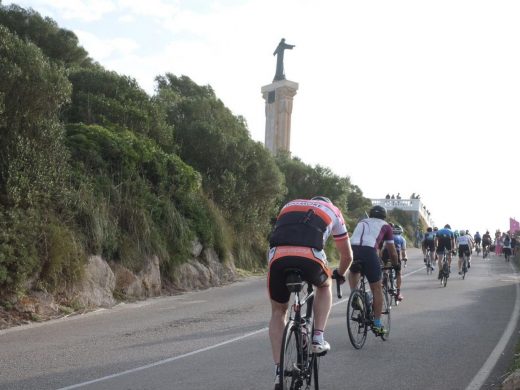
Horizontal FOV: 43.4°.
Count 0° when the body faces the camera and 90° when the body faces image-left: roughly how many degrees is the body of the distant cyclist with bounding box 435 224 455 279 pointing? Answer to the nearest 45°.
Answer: approximately 180°

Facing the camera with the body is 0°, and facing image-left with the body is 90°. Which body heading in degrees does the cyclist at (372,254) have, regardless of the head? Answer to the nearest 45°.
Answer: approximately 225°

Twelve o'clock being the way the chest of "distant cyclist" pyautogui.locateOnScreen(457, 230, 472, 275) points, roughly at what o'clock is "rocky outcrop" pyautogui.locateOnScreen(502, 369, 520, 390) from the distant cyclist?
The rocky outcrop is roughly at 6 o'clock from the distant cyclist.

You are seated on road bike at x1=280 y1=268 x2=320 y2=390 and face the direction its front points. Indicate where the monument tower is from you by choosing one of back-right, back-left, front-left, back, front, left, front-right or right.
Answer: front-left

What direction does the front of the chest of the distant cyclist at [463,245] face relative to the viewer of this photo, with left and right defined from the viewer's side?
facing away from the viewer

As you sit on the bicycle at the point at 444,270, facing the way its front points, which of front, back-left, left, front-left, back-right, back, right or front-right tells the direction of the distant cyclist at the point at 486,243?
front

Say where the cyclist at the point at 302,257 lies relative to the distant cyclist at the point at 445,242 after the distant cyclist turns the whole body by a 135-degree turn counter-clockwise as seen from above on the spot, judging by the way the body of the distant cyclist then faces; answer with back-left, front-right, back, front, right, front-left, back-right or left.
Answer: front-left

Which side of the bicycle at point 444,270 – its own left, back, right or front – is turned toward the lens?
back

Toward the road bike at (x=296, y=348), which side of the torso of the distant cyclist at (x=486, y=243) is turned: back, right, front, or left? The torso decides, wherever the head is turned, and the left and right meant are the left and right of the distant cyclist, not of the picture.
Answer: back

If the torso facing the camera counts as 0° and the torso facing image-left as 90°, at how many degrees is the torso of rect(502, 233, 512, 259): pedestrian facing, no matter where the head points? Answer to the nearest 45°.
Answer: approximately 180°

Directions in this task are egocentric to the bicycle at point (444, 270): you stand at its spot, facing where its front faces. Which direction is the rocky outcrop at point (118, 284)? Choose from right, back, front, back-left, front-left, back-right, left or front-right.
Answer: back-left

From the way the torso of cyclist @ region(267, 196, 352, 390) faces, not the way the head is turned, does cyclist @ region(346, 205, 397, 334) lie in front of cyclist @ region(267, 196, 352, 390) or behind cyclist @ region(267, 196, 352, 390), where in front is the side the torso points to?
in front

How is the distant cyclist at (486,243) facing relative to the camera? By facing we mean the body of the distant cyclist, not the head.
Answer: away from the camera

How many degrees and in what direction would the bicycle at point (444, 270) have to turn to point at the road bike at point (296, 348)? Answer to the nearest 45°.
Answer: approximately 180°

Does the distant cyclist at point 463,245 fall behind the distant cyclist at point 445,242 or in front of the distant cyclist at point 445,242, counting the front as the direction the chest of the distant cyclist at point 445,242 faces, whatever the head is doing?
in front
